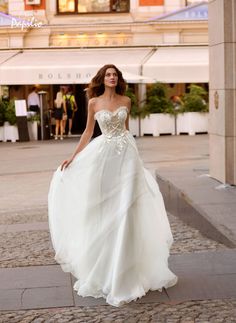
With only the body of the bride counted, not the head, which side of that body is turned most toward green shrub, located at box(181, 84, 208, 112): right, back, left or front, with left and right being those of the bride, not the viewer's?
back

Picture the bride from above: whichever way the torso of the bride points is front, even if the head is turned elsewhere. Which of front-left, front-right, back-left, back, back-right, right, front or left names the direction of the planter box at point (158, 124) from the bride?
back

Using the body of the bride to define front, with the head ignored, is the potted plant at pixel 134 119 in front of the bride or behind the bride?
behind

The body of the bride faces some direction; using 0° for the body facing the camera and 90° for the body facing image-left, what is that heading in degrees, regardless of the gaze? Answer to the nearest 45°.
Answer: approximately 0°
